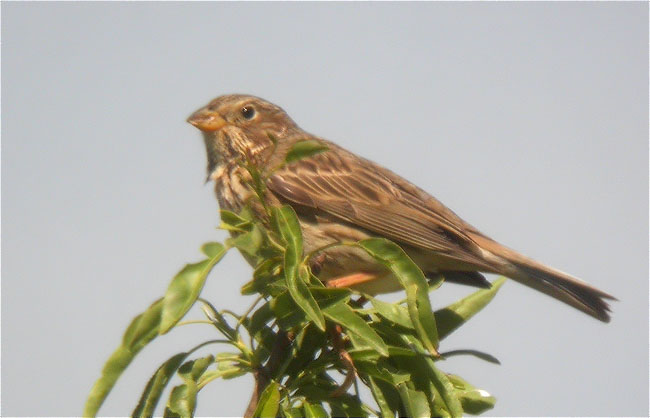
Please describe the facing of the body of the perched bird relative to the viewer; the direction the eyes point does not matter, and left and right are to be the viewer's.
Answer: facing to the left of the viewer
